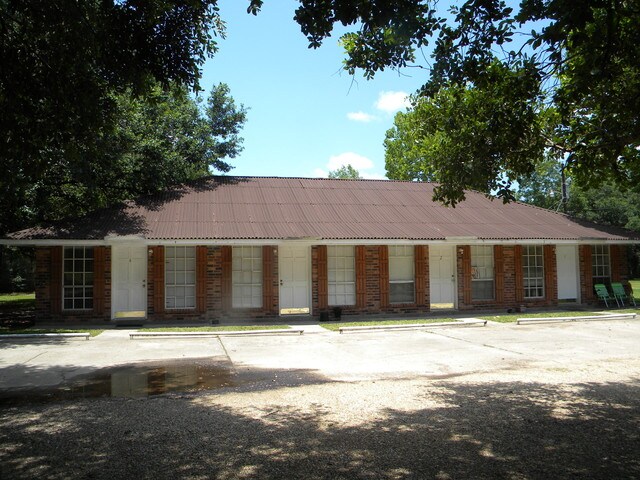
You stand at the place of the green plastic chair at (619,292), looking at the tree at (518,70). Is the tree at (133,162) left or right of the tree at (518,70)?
right

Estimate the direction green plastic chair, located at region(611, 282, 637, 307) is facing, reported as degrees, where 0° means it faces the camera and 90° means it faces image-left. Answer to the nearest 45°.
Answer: approximately 315°

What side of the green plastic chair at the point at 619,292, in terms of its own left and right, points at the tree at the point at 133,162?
right

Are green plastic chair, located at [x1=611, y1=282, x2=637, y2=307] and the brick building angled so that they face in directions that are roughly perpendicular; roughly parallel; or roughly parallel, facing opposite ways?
roughly parallel

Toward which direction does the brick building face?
toward the camera

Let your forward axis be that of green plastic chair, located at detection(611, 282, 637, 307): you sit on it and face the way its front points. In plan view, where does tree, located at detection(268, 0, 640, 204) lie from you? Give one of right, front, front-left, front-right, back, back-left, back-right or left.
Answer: front-right

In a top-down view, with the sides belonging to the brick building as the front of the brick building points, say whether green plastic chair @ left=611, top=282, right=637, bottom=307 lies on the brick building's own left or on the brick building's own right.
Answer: on the brick building's own left

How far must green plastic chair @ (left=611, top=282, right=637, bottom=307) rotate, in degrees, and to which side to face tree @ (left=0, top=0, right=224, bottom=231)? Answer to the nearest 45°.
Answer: approximately 45° to its right

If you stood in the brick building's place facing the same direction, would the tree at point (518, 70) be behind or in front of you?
in front

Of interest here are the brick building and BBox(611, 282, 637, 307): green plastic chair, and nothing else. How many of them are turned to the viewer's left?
0
